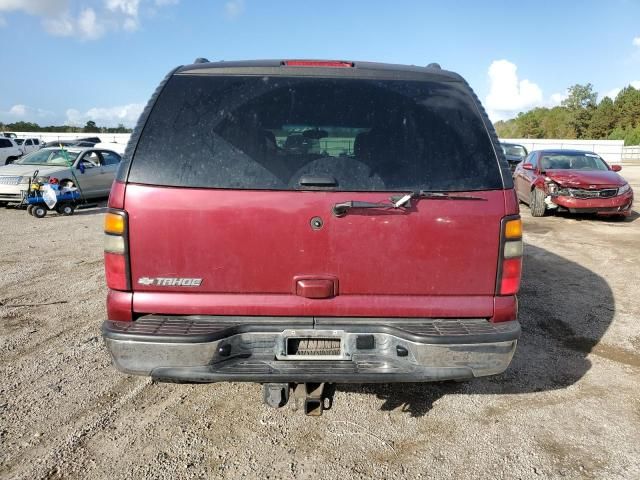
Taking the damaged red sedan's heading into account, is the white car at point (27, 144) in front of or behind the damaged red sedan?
behind

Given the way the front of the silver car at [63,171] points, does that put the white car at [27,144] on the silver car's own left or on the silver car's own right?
on the silver car's own right

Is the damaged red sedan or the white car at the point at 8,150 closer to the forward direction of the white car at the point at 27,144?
the white car

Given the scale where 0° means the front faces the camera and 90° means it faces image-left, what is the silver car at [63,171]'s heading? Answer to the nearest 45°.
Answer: approximately 45°

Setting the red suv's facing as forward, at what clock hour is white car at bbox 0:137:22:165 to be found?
The white car is roughly at 11 o'clock from the red suv.

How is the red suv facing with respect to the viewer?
away from the camera

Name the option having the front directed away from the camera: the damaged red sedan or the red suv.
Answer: the red suv

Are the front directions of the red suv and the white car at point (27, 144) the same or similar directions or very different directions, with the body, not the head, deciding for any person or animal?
very different directions

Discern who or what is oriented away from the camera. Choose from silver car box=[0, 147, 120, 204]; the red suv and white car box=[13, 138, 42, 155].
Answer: the red suv

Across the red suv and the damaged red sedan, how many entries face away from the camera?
1

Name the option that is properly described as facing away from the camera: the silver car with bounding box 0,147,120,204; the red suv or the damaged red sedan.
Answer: the red suv

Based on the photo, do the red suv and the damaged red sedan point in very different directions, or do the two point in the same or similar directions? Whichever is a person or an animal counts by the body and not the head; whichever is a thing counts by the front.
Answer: very different directions
